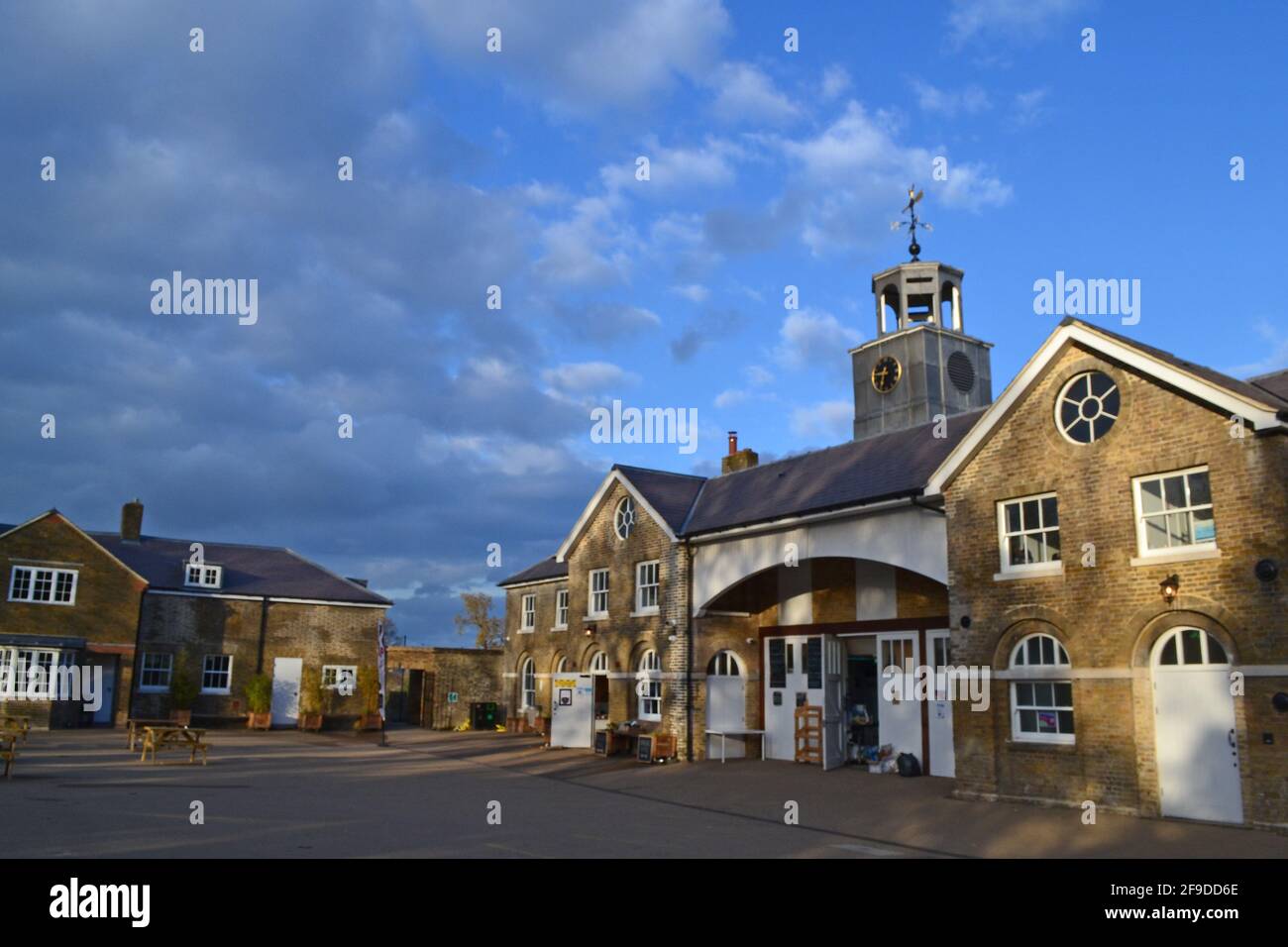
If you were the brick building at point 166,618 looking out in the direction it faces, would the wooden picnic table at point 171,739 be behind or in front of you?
in front

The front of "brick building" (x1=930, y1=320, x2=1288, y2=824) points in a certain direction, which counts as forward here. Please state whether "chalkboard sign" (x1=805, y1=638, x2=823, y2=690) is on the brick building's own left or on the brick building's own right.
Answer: on the brick building's own right

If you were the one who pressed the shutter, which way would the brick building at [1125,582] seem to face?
facing the viewer and to the left of the viewer

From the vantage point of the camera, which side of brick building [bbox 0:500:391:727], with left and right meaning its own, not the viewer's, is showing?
front

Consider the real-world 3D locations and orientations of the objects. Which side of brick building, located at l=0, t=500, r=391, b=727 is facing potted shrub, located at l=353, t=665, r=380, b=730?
left

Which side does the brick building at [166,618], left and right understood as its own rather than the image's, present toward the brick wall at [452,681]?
left

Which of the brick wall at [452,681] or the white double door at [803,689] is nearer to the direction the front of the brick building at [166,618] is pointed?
the white double door

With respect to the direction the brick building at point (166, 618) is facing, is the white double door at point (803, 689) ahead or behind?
ahead

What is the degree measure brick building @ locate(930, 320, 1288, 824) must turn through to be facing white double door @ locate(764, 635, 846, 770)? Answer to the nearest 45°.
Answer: approximately 90° to its right

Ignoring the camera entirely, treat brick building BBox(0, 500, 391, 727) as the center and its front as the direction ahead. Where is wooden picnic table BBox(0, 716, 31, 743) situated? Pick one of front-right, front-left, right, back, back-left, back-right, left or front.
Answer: front

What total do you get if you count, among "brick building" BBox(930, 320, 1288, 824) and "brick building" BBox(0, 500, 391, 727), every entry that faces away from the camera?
0
